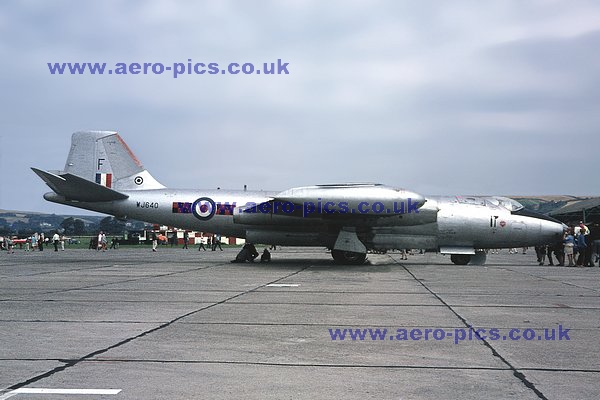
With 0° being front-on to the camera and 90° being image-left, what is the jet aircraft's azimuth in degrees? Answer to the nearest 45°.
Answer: approximately 270°

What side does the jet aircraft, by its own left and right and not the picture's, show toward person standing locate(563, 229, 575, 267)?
front
